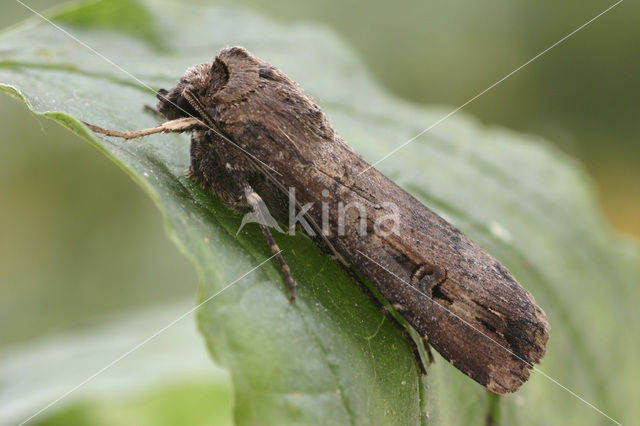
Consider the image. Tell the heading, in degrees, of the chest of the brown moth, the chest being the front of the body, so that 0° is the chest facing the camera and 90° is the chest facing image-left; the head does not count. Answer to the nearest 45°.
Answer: approximately 90°
